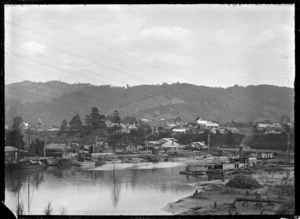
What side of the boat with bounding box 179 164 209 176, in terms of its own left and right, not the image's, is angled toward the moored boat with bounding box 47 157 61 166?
front

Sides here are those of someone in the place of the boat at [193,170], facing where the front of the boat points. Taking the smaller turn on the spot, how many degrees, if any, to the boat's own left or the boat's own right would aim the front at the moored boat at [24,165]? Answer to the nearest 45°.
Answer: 0° — it already faces it

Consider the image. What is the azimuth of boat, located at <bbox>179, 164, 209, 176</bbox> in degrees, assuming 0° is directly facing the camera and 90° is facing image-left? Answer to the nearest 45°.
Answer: approximately 90°

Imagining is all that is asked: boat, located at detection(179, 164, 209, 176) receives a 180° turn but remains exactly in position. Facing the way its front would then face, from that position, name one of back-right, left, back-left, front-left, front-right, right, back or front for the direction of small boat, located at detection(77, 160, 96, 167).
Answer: back

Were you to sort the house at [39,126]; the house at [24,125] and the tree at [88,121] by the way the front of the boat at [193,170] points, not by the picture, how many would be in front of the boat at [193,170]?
3
